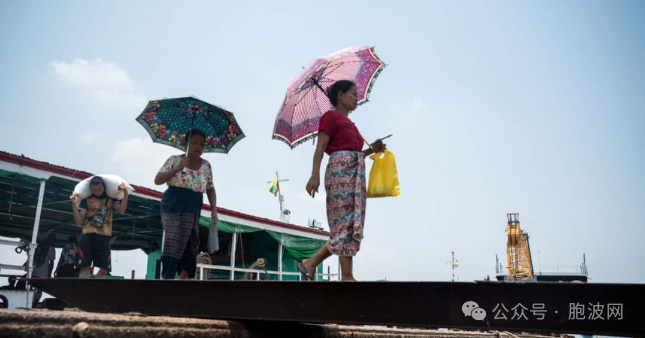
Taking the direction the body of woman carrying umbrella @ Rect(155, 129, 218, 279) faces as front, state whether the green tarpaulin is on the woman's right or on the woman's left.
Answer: on the woman's left

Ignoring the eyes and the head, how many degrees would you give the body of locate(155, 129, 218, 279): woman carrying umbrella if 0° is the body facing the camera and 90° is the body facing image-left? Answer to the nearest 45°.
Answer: approximately 315°

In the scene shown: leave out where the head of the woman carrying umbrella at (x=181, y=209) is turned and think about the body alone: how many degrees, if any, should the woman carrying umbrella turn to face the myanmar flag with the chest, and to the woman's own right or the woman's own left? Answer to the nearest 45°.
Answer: approximately 135° to the woman's own left

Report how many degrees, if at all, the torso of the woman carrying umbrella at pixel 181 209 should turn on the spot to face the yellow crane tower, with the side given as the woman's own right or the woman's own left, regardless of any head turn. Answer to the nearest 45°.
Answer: approximately 90° to the woman's own left

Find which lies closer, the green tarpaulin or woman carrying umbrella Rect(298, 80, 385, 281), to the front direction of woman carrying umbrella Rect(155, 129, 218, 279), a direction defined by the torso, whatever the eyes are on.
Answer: the woman carrying umbrella
